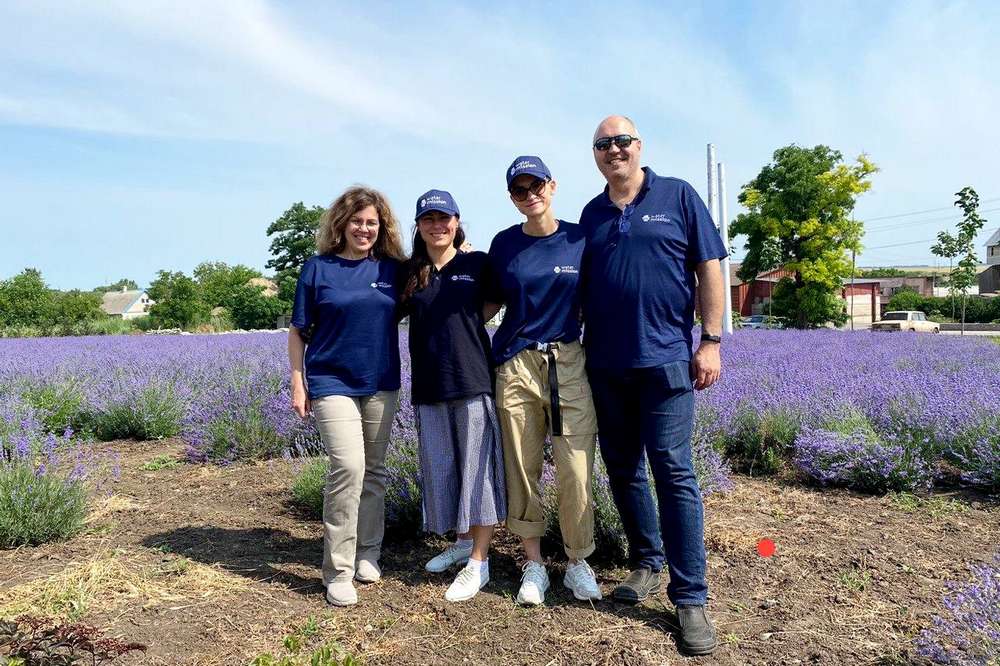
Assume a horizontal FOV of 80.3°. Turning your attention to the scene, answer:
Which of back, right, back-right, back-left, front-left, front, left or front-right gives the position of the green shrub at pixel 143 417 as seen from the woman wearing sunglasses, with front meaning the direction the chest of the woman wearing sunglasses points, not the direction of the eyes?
back-right

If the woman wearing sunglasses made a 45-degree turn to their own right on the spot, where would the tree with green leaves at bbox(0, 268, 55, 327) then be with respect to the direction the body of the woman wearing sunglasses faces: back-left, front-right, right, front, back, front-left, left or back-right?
right

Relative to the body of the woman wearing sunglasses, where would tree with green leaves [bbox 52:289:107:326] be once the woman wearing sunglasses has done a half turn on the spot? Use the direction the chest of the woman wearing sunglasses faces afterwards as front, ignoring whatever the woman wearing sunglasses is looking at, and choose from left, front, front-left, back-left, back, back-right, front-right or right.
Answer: front-left

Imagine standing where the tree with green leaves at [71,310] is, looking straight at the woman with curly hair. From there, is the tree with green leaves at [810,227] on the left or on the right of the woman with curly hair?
left

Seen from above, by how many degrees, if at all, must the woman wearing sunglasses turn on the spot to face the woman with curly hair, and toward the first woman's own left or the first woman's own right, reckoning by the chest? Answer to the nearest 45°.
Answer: approximately 90° to the first woman's own right

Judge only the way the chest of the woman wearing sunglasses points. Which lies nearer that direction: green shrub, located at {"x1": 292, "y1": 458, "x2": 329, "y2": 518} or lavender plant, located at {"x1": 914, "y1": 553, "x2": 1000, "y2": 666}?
the lavender plant

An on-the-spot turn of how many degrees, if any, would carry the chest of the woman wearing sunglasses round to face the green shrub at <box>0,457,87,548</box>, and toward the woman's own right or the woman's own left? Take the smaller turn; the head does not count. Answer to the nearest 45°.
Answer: approximately 90° to the woman's own right

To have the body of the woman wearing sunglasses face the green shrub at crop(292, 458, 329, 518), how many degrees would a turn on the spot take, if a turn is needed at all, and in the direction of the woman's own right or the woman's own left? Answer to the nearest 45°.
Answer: approximately 135° to the woman's own right

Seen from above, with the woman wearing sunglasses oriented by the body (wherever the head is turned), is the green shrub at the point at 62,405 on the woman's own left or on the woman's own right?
on the woman's own right

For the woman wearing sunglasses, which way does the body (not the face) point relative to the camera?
toward the camera

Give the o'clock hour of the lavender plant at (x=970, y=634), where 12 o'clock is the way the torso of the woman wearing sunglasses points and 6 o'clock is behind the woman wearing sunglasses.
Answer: The lavender plant is roughly at 10 o'clock from the woman wearing sunglasses.
